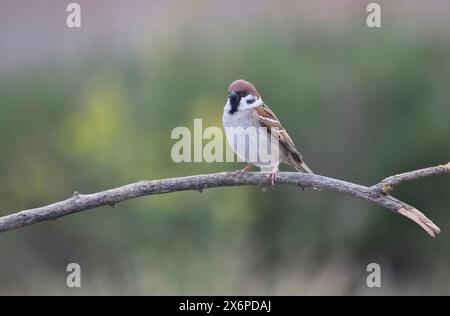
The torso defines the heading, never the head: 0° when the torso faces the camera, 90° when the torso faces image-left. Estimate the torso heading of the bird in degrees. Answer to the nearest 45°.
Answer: approximately 45°
